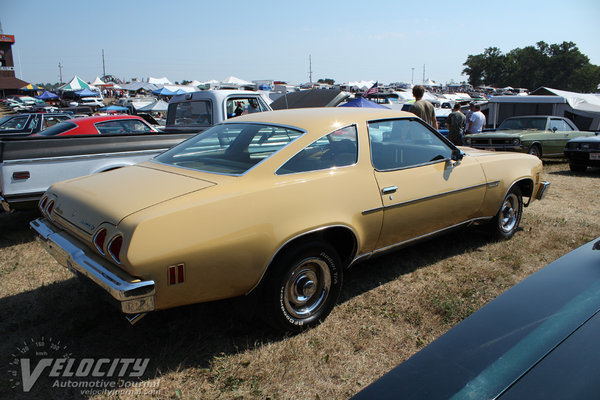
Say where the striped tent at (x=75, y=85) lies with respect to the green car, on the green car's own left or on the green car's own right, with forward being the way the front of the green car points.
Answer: on the green car's own right

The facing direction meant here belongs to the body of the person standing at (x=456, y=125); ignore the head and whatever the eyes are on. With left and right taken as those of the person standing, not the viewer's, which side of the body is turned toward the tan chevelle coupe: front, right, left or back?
back

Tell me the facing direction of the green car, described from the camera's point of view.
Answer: facing the viewer and to the left of the viewer

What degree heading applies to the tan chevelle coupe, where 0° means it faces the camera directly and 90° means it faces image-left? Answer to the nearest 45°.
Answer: approximately 225°

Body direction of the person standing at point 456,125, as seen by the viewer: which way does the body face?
away from the camera

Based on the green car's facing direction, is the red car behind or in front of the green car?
in front

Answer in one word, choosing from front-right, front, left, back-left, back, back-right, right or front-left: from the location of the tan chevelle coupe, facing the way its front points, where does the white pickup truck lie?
left

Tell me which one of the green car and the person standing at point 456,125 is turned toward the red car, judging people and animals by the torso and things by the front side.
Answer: the green car

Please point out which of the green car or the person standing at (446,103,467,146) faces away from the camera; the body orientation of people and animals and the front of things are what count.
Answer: the person standing

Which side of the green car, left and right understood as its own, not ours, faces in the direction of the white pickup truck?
front

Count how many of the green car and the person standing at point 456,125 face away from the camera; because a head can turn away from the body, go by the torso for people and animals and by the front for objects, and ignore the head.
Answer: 1
